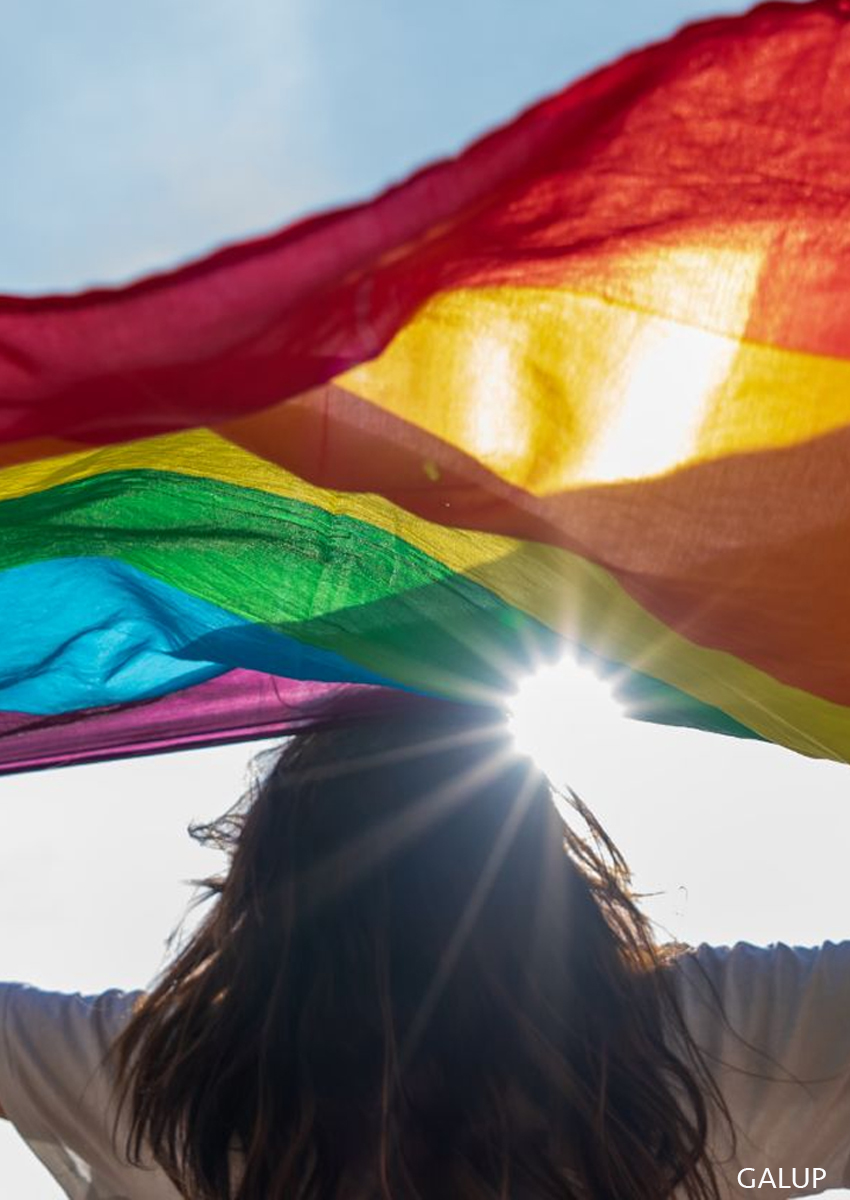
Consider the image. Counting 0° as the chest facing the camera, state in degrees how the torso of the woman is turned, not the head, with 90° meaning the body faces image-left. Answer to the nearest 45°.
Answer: approximately 180°
